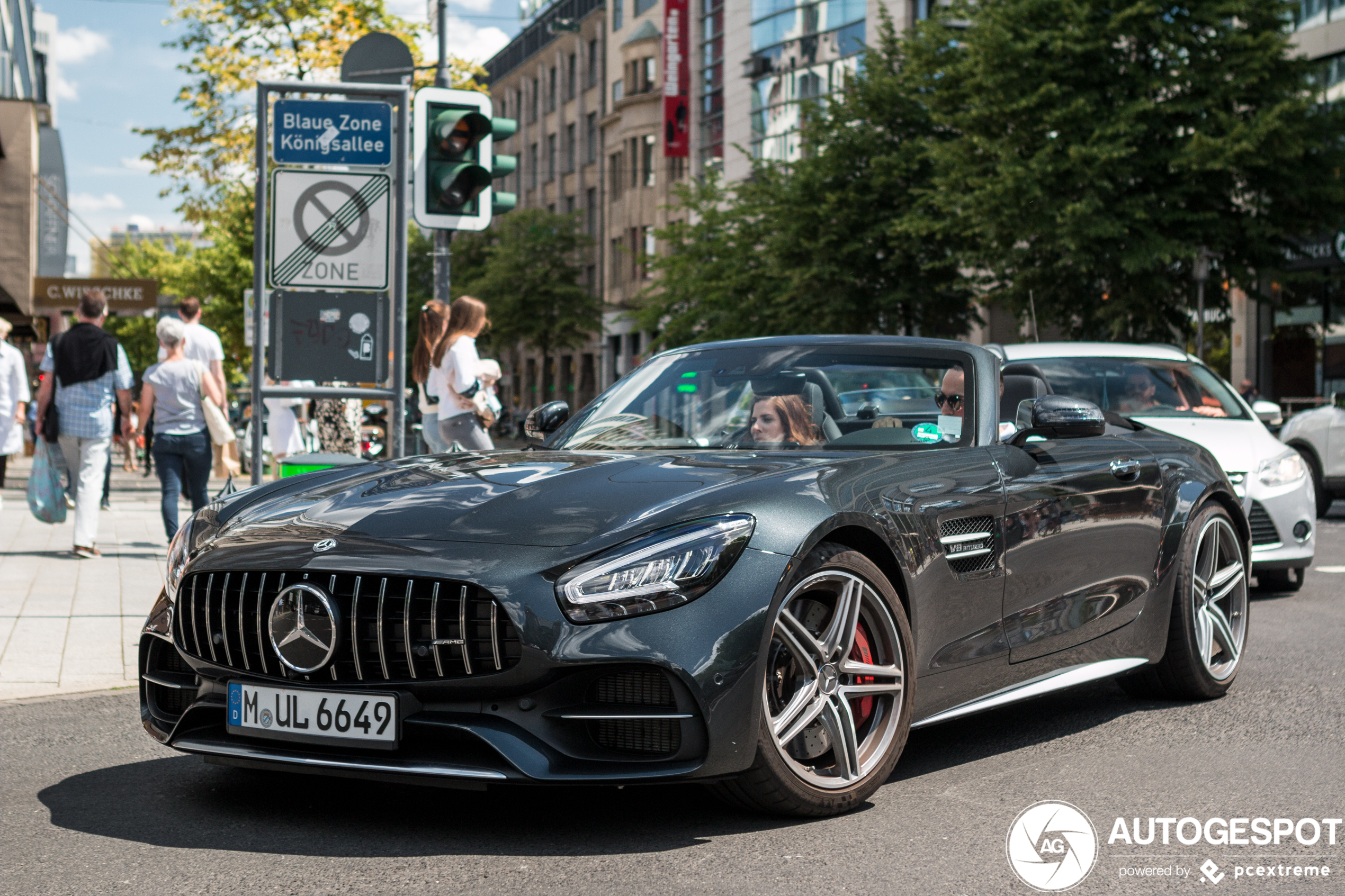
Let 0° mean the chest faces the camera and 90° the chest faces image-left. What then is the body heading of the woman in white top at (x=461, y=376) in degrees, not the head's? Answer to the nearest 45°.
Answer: approximately 270°

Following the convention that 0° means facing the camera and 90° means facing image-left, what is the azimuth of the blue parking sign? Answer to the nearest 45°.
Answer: approximately 0°

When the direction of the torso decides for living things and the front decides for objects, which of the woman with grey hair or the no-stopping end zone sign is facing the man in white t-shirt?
the woman with grey hair

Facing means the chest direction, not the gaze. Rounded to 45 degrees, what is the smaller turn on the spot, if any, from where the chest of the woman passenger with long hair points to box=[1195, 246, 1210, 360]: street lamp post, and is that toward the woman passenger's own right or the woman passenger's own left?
approximately 135° to the woman passenger's own right

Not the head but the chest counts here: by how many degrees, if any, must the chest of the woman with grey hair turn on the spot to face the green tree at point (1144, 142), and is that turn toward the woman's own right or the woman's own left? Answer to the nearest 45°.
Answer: approximately 45° to the woman's own right

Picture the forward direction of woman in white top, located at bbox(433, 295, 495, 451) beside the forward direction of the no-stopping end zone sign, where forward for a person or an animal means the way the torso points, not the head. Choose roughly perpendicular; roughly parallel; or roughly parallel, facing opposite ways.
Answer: roughly perpendicular

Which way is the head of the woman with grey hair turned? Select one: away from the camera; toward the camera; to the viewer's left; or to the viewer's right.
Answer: away from the camera

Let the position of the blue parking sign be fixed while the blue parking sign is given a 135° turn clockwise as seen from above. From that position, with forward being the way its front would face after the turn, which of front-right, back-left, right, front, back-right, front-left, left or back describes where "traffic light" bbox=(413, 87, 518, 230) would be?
right

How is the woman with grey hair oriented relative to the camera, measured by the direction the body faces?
away from the camera

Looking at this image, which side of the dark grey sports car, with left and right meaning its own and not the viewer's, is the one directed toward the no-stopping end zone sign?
right

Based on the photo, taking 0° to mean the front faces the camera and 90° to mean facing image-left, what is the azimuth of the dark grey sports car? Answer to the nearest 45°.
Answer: approximately 45°

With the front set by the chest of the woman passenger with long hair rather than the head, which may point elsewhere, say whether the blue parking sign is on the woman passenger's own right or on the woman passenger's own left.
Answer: on the woman passenger's own right

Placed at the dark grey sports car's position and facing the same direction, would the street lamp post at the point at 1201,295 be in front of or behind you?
behind

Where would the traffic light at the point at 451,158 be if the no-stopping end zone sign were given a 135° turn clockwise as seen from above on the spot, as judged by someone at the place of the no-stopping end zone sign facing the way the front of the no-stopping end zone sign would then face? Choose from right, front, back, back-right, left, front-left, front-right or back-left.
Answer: right

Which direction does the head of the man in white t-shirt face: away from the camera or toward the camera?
away from the camera

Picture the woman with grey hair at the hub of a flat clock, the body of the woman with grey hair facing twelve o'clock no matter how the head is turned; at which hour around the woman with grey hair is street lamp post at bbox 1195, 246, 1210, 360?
The street lamp post is roughly at 2 o'clock from the woman with grey hair.
